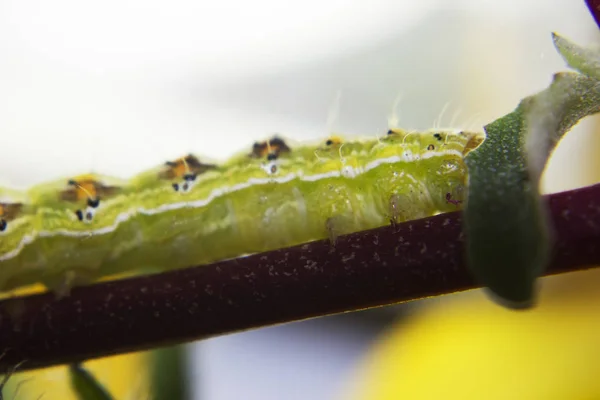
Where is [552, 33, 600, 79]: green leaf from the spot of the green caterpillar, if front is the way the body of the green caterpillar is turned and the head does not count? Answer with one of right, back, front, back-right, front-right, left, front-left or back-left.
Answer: front-right

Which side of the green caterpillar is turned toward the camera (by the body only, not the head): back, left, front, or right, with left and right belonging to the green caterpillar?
right

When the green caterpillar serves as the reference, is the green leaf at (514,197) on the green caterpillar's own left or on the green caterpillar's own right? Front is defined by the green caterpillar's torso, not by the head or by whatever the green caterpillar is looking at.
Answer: on the green caterpillar's own right
